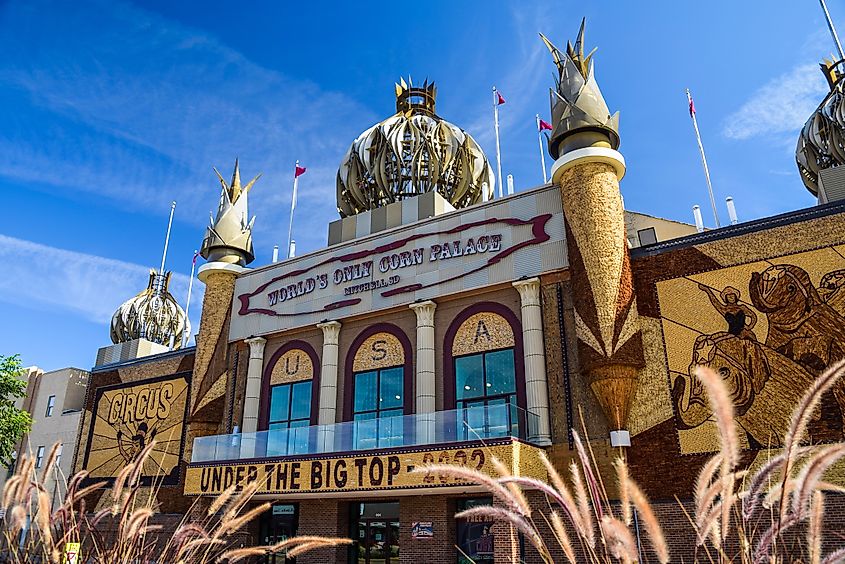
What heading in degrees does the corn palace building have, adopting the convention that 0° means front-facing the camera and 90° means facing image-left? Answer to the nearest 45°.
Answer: approximately 45°

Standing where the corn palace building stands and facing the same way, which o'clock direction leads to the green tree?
The green tree is roughly at 2 o'clock from the corn palace building.
